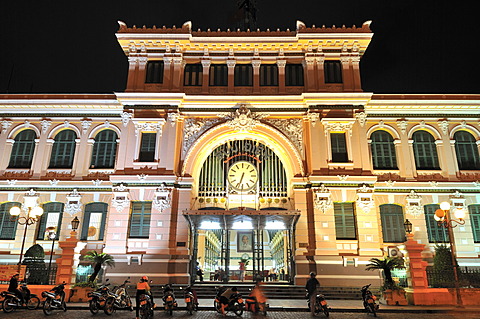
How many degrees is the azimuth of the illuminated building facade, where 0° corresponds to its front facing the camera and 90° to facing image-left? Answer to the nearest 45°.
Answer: approximately 0°

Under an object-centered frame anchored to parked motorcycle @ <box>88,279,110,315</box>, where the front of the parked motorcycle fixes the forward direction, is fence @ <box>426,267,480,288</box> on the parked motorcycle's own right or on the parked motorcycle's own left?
on the parked motorcycle's own right

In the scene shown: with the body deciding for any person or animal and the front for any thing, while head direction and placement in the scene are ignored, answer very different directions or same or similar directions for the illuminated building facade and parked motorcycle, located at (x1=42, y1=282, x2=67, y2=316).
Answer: very different directions

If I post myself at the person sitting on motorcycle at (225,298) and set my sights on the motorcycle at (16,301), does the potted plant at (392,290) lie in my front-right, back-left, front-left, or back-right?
back-right

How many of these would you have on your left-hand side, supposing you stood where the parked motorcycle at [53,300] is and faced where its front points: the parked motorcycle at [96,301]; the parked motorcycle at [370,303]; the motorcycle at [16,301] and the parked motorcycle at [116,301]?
1

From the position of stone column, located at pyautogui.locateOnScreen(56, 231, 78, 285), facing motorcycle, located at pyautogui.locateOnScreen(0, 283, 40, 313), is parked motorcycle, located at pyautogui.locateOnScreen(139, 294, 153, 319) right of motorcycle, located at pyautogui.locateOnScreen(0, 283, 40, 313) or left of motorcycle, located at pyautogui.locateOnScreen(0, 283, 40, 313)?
left

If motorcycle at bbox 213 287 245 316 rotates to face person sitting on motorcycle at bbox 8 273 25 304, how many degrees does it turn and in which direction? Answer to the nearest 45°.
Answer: approximately 45° to its left

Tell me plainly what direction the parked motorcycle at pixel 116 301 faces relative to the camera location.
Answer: facing away from the viewer and to the right of the viewer
